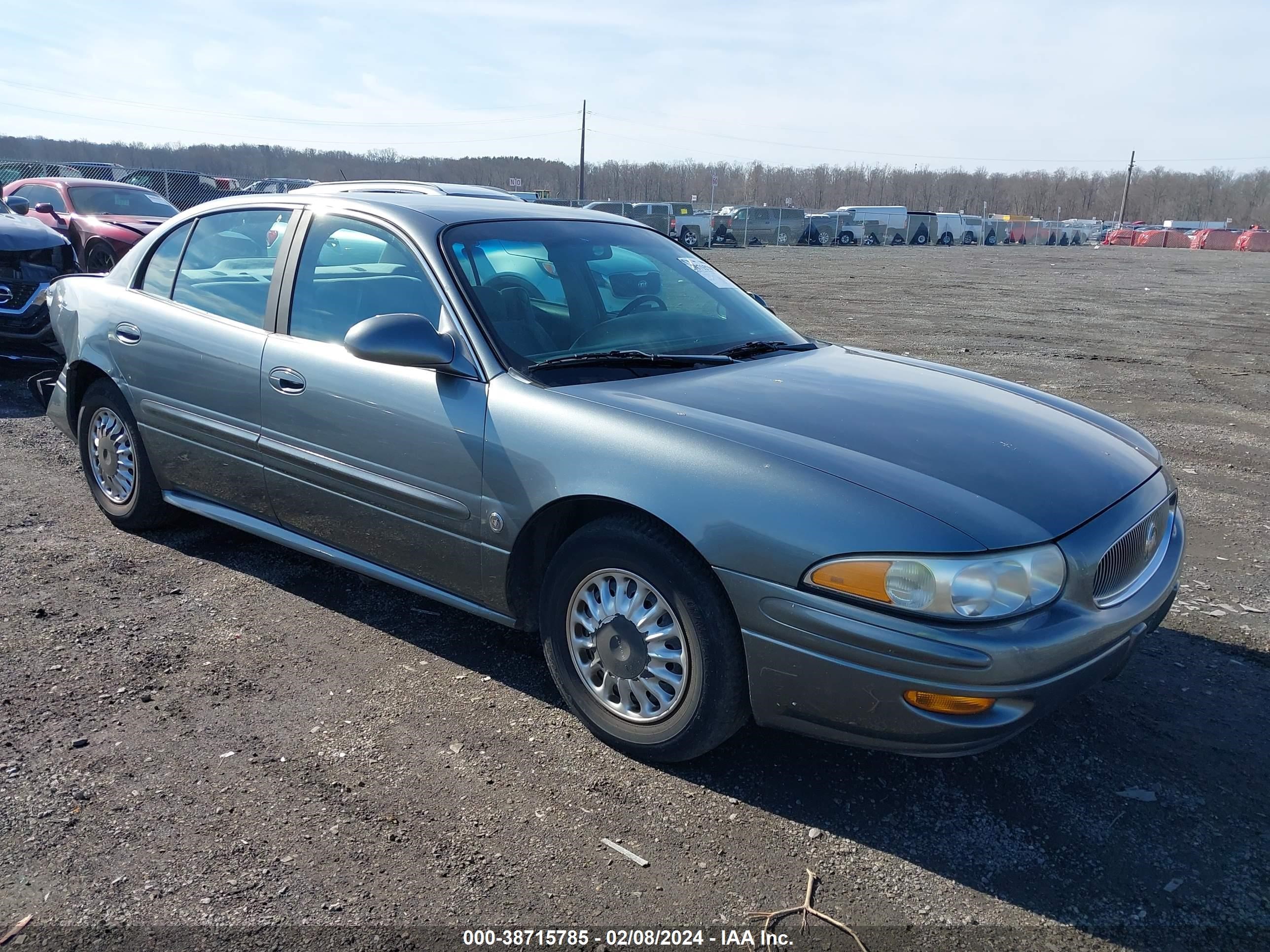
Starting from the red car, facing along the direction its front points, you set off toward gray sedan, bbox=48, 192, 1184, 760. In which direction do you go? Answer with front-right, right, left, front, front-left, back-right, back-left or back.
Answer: front-right

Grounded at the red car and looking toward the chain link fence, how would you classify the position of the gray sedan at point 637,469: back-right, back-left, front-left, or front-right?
back-right

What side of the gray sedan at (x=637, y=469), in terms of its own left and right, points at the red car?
back

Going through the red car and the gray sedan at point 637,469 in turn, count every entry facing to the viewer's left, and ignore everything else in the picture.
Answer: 0

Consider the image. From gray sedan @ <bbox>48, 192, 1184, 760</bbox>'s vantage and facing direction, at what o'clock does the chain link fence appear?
The chain link fence is roughly at 7 o'clock from the gray sedan.

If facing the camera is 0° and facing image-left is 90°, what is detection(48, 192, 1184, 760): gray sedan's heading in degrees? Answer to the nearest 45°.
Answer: approximately 315°
